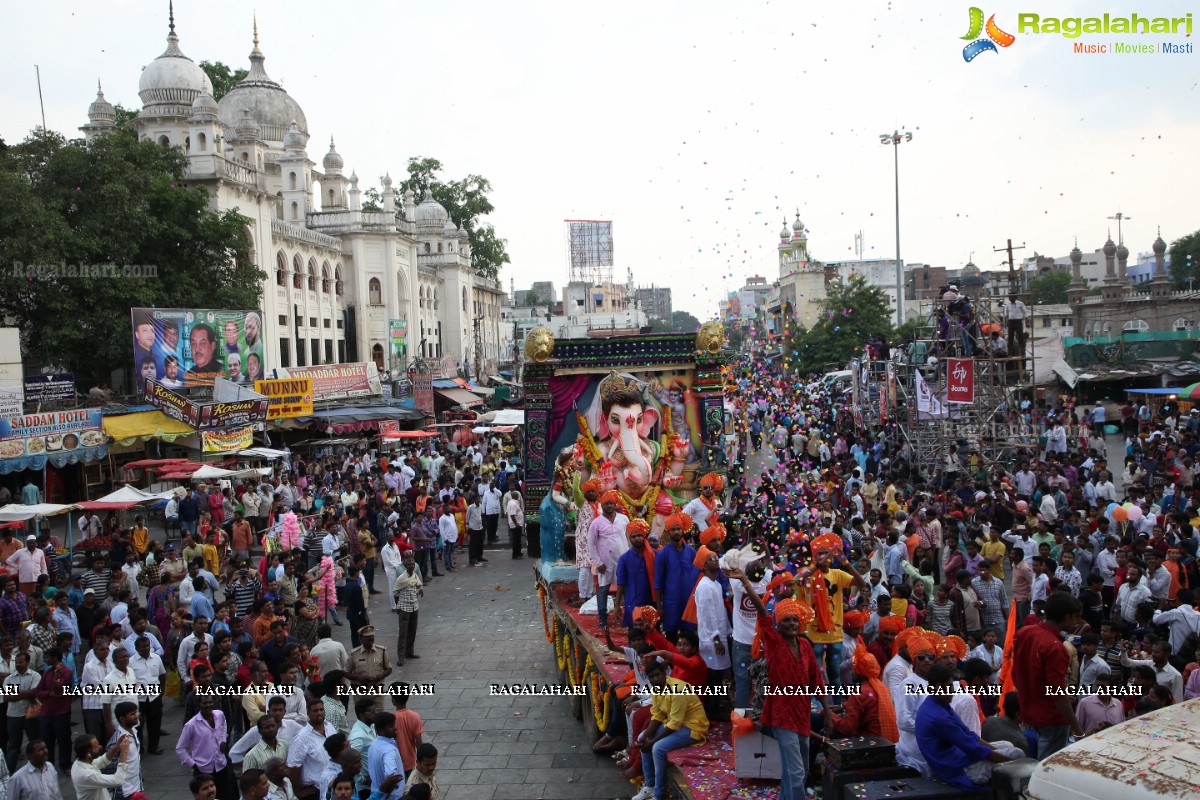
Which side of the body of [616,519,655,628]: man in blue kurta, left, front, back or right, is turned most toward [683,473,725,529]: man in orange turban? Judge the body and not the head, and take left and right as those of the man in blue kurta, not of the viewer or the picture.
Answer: back

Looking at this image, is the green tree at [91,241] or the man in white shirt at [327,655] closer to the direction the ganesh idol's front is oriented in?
the man in white shirt

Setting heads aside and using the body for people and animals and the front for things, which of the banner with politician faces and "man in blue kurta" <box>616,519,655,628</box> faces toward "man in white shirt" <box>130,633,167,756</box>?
the banner with politician faces

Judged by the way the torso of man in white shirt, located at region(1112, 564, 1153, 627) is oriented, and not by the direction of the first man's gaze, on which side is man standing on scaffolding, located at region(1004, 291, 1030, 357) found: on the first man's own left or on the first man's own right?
on the first man's own right

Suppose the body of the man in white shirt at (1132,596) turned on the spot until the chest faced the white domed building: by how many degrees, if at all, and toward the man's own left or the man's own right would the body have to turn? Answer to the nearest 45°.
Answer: approximately 90° to the man's own right

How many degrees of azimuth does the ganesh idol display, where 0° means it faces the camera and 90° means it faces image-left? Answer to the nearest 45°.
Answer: approximately 0°

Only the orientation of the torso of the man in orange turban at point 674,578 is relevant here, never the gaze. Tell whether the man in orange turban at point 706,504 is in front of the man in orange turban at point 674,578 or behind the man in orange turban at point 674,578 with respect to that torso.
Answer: behind
